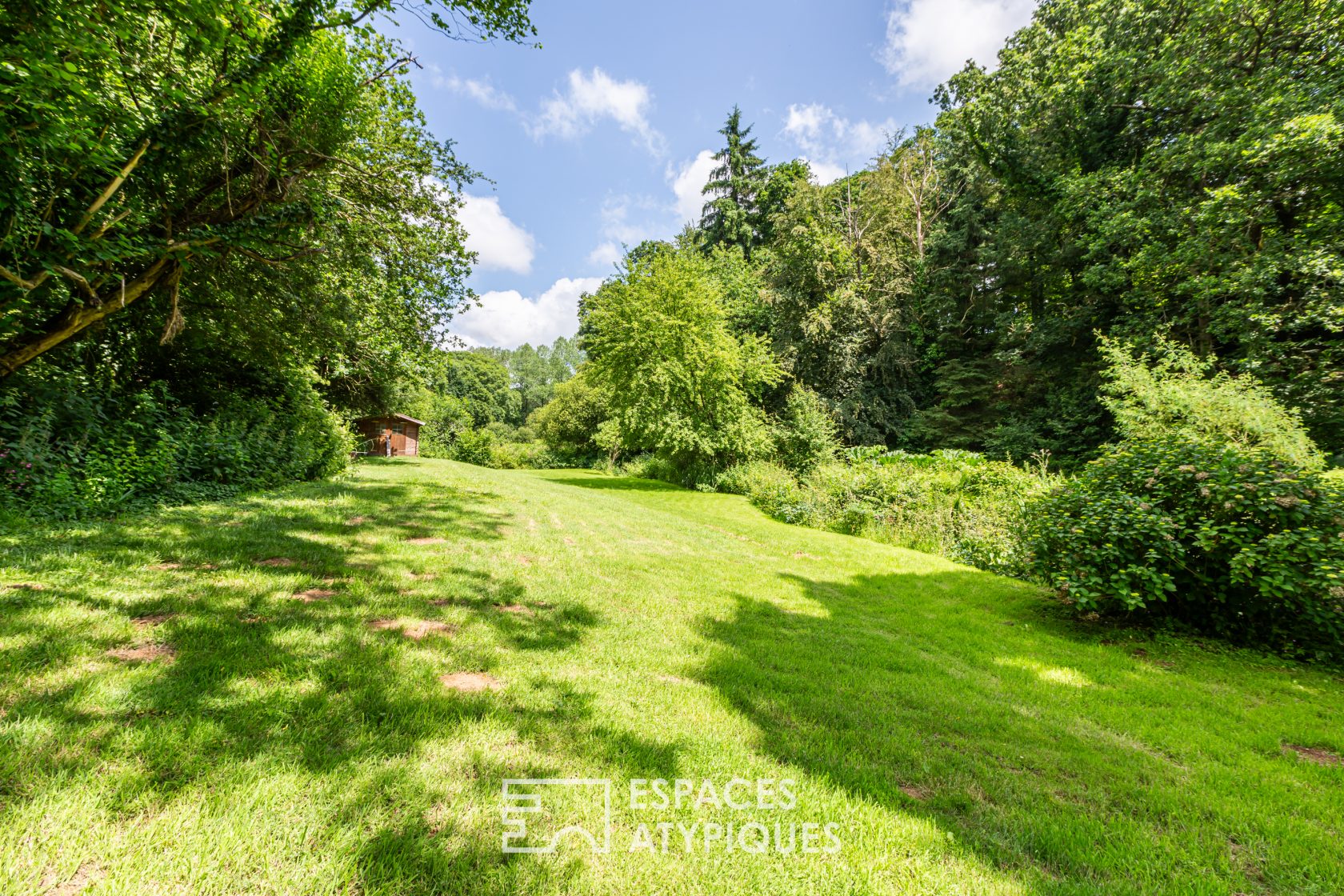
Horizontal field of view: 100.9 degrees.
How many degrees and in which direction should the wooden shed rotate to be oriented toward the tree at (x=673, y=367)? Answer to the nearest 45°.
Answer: approximately 45° to its left

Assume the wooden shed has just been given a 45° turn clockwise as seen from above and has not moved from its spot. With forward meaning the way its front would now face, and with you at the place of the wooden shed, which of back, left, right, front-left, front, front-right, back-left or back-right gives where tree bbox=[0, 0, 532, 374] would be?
front-left

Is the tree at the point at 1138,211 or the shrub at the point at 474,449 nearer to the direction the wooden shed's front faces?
the tree

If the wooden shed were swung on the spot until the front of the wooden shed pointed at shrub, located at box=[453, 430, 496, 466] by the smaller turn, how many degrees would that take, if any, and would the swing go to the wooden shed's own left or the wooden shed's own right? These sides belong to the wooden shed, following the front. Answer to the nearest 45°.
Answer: approximately 90° to the wooden shed's own left

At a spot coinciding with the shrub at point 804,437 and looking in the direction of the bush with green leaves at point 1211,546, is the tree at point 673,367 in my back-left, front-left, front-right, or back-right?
back-right

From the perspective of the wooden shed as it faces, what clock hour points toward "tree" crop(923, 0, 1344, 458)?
The tree is roughly at 11 o'clock from the wooden shed.

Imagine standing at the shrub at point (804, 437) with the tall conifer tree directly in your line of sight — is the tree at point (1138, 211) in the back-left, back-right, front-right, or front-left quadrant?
back-right

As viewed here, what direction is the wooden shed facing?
toward the camera

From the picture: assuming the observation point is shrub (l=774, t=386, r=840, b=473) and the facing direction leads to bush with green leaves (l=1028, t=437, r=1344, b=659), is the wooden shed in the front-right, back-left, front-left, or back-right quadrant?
back-right

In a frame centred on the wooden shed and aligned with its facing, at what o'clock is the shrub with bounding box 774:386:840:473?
The shrub is roughly at 11 o'clock from the wooden shed.

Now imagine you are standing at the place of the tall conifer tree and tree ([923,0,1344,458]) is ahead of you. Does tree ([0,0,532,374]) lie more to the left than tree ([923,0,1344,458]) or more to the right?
right

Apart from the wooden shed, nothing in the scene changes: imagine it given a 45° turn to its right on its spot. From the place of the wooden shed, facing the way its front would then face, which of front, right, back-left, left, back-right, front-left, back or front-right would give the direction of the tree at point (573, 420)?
back-left
